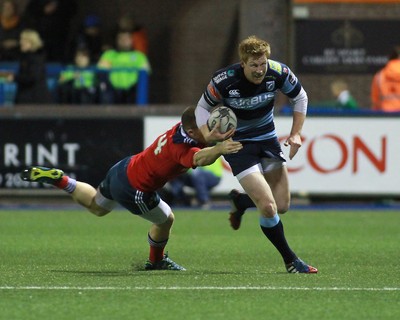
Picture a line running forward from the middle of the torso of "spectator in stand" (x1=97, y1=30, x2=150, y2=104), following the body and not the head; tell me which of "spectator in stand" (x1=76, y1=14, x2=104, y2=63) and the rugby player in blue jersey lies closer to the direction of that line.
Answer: the rugby player in blue jersey

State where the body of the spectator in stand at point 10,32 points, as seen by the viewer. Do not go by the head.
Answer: toward the camera

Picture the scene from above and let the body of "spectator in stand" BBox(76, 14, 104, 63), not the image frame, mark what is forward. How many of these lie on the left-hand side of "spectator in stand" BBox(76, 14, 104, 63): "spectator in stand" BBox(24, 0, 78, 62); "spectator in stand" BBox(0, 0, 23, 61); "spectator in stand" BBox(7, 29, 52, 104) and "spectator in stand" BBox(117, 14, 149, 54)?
1

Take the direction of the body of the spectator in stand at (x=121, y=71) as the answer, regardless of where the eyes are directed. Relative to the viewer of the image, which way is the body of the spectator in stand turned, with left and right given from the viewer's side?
facing the viewer

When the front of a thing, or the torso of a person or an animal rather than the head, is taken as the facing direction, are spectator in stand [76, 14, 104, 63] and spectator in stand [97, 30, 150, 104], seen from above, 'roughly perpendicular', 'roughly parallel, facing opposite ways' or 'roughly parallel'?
roughly parallel

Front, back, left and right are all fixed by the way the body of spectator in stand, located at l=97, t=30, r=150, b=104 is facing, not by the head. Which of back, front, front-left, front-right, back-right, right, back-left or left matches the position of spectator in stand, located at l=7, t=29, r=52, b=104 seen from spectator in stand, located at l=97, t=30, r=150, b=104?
right

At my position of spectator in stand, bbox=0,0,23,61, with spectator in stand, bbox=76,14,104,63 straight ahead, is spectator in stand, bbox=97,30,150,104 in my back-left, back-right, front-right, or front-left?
front-right

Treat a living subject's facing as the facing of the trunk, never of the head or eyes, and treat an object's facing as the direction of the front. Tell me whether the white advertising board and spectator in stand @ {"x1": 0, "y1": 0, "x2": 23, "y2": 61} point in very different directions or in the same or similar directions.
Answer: same or similar directions

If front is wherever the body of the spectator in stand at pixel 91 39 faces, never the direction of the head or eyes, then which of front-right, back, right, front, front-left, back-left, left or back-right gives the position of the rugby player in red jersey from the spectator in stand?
front

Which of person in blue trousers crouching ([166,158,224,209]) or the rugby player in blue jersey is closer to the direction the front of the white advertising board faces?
the rugby player in blue jersey

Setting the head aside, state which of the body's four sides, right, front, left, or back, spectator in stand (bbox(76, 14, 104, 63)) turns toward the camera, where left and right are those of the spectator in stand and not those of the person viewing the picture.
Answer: front

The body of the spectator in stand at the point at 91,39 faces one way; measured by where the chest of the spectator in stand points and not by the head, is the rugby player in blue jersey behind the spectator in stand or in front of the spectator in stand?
in front
